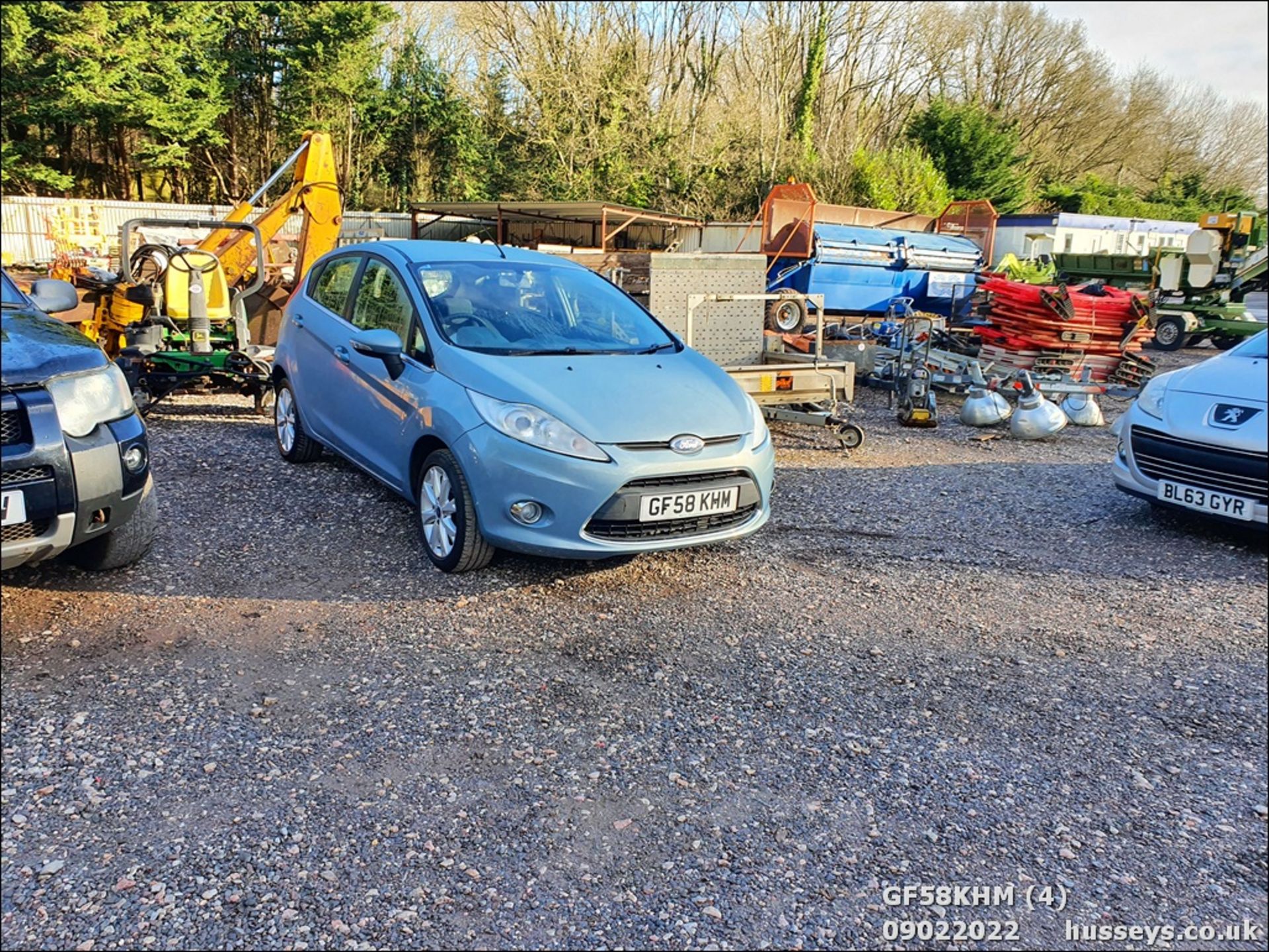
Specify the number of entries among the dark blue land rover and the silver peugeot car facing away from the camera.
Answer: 0

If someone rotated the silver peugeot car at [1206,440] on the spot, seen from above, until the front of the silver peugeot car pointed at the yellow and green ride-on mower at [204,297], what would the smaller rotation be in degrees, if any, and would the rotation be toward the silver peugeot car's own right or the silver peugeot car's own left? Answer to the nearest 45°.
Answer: approximately 45° to the silver peugeot car's own right

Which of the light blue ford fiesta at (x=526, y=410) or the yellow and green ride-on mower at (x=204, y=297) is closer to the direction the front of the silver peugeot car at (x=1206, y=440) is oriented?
the light blue ford fiesta

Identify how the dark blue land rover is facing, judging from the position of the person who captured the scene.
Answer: facing the viewer and to the right of the viewer

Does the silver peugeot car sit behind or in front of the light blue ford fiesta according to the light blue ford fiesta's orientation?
in front

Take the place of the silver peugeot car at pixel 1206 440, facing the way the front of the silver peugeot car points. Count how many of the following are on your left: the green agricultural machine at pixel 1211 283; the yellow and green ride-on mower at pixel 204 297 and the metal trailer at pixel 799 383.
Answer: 0

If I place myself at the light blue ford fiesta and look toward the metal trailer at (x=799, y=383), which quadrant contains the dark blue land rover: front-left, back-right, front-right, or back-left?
back-left

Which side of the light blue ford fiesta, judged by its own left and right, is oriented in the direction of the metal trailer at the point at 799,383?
left

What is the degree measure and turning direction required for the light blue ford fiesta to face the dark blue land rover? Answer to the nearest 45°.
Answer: approximately 90° to its right

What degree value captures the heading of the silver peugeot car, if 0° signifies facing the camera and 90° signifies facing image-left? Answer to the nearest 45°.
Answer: approximately 45°

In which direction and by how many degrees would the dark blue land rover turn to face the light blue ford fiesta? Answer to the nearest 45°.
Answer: approximately 45° to its left

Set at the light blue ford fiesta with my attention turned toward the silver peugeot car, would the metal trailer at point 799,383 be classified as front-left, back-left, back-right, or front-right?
front-left

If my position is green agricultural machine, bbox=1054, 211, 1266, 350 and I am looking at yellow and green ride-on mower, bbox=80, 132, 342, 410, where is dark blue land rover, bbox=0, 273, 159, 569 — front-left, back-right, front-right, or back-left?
front-left
